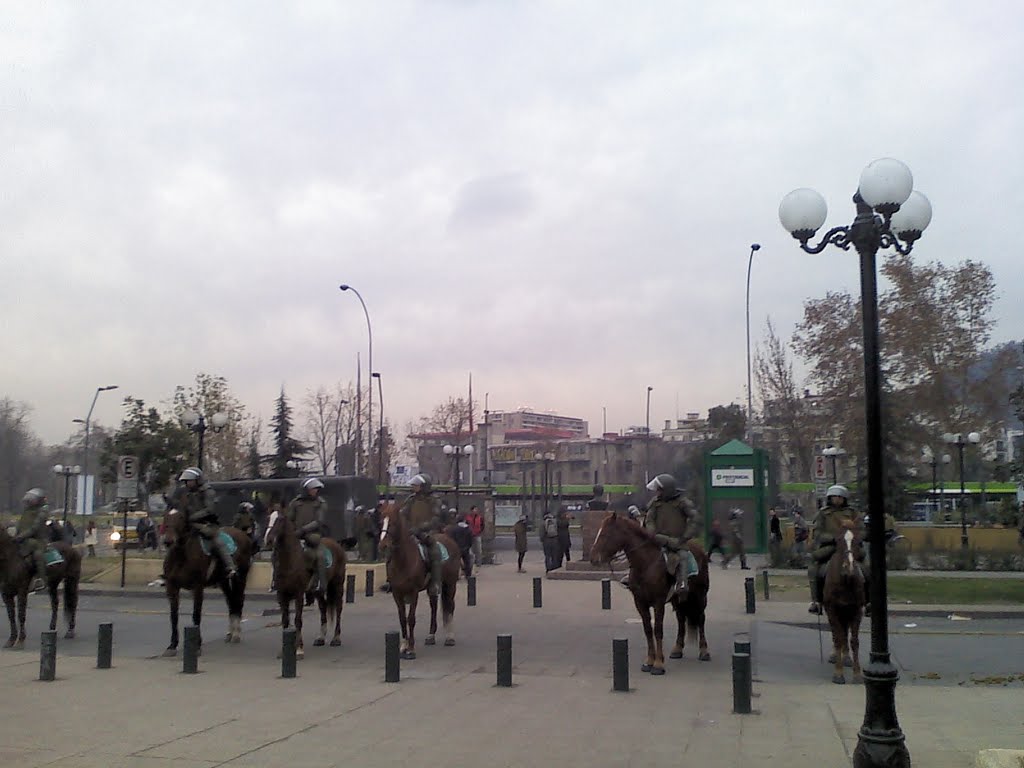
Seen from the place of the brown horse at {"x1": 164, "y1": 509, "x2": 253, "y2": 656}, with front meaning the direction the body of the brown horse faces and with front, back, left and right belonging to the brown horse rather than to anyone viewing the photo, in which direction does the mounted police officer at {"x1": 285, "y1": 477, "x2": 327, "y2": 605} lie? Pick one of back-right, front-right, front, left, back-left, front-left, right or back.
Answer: back-left

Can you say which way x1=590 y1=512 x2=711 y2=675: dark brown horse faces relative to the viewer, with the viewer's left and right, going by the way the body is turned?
facing the viewer and to the left of the viewer

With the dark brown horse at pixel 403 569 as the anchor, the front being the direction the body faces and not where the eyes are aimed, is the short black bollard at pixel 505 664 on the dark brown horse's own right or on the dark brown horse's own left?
on the dark brown horse's own left

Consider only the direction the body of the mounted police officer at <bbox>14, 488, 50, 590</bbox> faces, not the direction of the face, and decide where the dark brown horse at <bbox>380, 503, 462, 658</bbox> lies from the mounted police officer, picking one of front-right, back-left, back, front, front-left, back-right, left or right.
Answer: left

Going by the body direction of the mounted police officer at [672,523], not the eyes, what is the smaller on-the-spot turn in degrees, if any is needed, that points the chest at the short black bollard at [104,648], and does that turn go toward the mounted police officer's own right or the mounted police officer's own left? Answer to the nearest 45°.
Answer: approximately 45° to the mounted police officer's own right

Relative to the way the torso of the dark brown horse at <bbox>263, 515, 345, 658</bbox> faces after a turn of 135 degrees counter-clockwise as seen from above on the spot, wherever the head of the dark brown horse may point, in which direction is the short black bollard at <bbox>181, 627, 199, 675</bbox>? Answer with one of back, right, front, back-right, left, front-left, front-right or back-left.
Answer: back-right

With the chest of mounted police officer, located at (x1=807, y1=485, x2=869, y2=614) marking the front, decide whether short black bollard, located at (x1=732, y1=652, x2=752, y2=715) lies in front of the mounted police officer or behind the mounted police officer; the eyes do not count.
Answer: in front

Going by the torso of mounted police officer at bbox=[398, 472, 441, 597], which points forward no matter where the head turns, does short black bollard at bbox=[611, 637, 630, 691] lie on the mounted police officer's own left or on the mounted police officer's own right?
on the mounted police officer's own left

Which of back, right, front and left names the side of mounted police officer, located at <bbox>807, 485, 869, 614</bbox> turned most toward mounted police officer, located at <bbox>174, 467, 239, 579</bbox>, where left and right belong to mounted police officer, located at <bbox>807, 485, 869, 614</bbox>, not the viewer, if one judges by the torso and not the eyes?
right

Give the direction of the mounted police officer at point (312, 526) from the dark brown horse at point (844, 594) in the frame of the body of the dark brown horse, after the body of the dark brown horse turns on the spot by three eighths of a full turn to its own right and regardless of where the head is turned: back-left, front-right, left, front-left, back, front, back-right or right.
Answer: front-left

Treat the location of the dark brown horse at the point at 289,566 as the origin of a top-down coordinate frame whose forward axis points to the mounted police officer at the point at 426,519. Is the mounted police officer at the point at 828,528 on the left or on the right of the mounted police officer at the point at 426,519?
right

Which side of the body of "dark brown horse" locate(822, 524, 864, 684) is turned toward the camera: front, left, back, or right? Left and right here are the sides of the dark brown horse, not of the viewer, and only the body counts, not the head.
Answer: front
